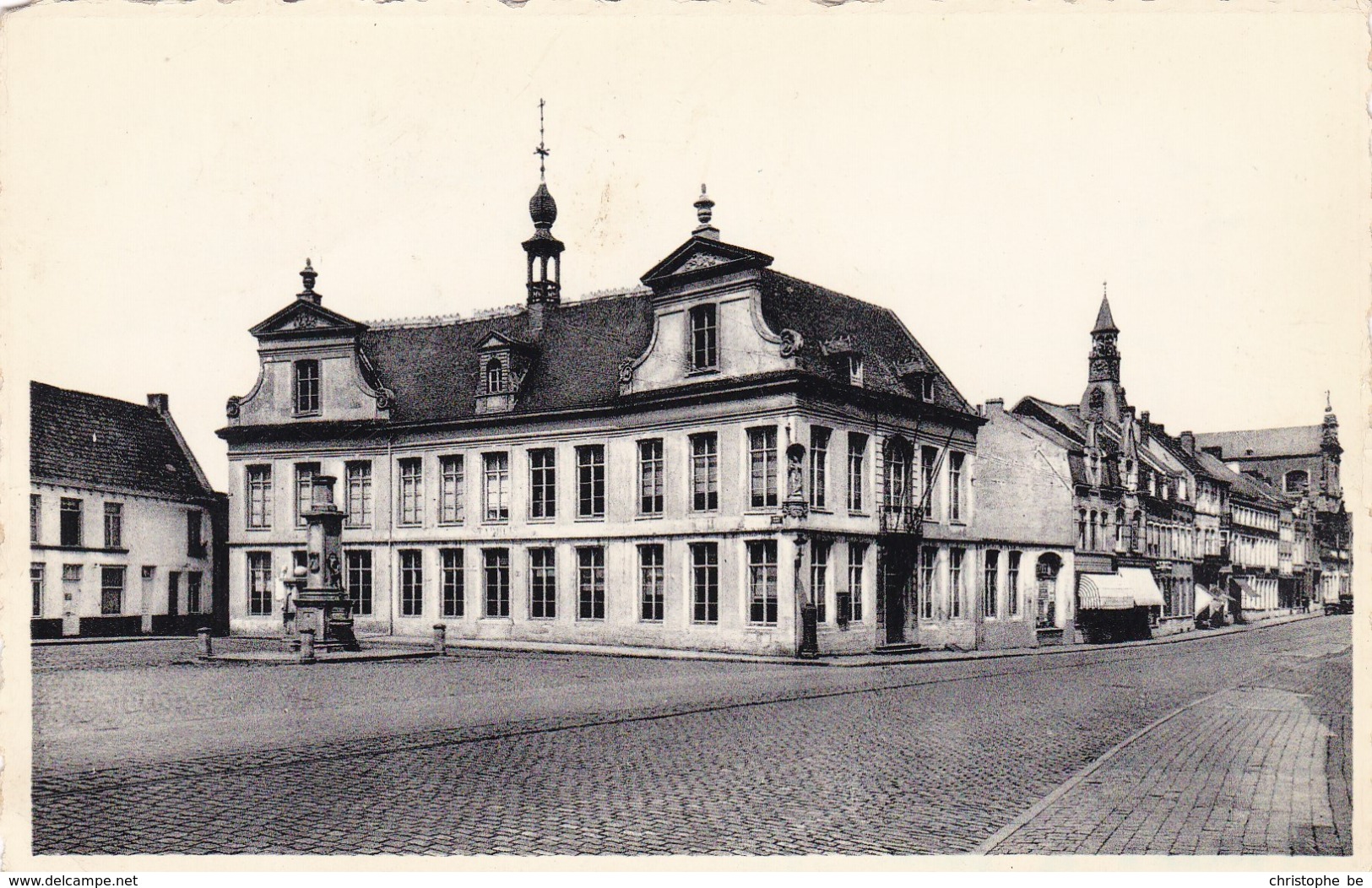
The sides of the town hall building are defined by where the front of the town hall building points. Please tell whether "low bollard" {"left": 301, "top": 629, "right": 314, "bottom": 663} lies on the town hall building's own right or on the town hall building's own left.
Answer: on the town hall building's own right

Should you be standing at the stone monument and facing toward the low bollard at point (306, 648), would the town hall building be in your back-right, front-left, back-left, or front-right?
back-left

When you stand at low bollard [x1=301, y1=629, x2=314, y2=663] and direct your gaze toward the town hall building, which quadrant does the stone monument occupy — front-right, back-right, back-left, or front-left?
front-left

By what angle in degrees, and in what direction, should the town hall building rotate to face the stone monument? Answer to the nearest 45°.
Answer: approximately 90° to its right
